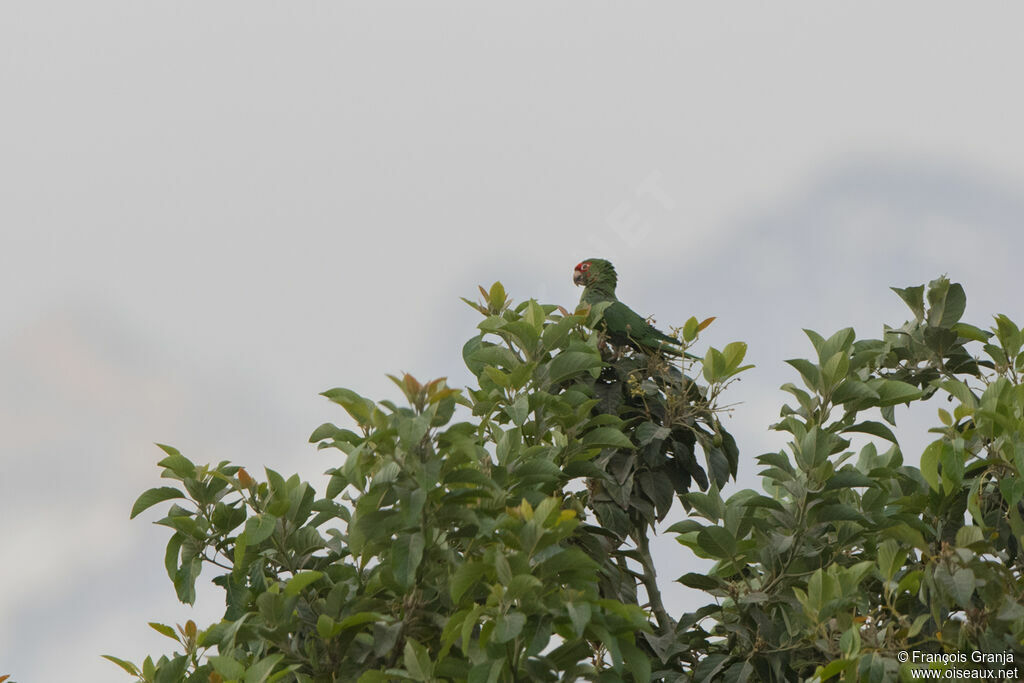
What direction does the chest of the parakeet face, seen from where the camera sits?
to the viewer's left
